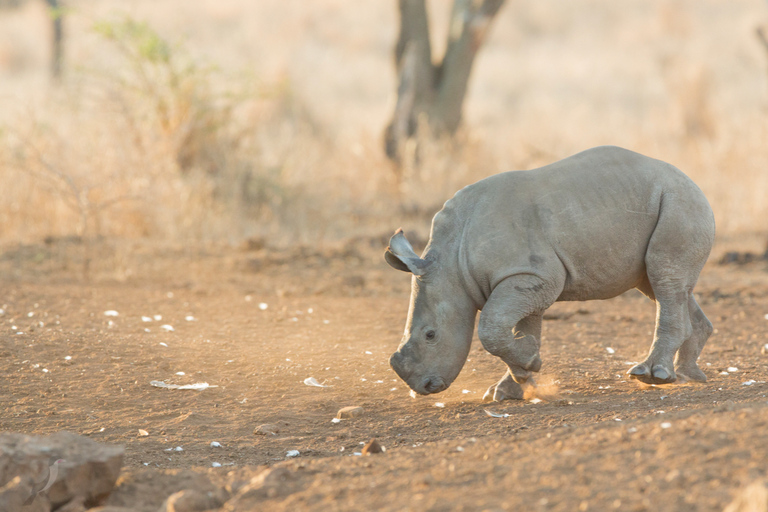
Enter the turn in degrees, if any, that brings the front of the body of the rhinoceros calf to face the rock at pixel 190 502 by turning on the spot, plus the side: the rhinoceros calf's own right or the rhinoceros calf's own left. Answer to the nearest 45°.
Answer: approximately 45° to the rhinoceros calf's own left

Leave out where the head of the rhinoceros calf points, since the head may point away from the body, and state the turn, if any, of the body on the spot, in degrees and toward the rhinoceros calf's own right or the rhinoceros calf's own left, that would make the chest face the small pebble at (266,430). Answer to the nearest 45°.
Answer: approximately 45° to the rhinoceros calf's own left

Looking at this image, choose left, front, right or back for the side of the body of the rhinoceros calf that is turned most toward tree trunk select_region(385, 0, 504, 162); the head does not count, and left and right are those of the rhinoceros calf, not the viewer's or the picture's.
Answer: right

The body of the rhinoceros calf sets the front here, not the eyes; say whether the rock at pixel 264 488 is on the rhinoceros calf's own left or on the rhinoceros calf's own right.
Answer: on the rhinoceros calf's own left

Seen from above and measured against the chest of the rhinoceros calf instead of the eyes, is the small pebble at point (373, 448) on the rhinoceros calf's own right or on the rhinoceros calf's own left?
on the rhinoceros calf's own left

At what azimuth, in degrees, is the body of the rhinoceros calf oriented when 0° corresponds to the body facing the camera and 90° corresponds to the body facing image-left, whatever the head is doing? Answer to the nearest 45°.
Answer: approximately 90°

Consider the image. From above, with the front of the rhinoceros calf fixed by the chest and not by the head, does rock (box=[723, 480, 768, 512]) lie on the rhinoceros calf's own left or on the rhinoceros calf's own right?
on the rhinoceros calf's own left

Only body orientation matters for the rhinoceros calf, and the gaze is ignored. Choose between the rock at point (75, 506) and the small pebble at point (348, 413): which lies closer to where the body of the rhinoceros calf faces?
the small pebble

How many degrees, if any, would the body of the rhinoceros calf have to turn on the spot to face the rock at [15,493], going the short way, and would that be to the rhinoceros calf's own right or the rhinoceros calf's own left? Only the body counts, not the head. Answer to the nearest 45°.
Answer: approximately 45° to the rhinoceros calf's own left
